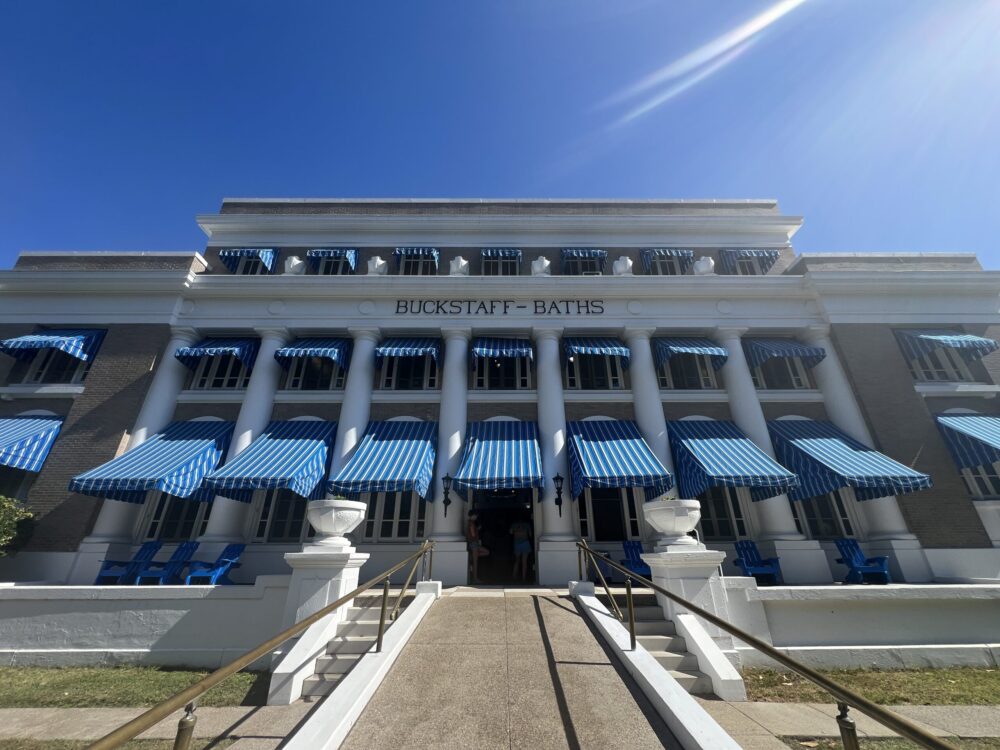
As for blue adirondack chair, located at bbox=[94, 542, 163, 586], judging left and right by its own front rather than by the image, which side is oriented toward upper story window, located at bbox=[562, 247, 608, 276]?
left

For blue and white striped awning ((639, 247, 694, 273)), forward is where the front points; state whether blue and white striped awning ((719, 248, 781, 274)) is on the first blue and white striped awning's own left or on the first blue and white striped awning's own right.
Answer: on the first blue and white striped awning's own left

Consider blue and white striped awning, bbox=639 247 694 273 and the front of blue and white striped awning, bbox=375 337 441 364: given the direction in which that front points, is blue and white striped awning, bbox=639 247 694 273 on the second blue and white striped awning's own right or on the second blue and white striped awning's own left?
on the second blue and white striped awning's own left

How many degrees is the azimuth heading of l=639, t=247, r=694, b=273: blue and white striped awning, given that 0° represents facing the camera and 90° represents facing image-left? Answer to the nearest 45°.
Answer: approximately 0°

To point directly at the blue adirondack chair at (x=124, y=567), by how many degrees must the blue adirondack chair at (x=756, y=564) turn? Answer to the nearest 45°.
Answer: approximately 90° to its right

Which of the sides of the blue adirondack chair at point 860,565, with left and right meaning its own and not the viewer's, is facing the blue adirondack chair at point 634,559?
right

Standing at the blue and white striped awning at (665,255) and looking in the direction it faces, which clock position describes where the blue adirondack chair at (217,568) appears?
The blue adirondack chair is roughly at 2 o'clock from the blue and white striped awning.

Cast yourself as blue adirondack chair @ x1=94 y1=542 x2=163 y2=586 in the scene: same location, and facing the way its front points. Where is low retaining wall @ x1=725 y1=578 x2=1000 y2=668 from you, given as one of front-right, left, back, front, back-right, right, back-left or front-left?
left

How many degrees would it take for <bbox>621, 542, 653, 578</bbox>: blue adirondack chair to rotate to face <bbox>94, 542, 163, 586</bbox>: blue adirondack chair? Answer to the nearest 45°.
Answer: approximately 135° to its right
